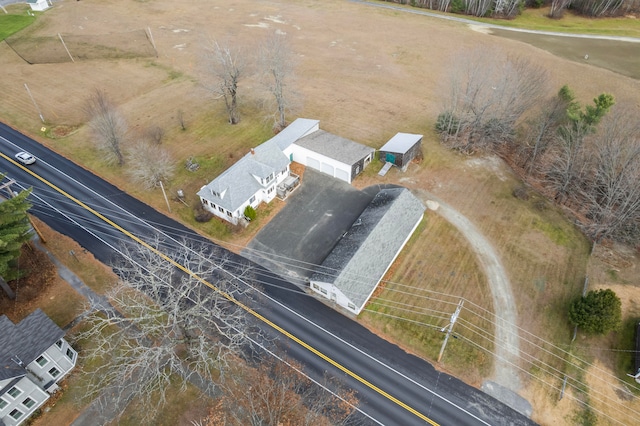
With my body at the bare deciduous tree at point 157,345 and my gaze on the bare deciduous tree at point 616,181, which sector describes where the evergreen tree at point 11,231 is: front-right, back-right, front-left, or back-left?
back-left

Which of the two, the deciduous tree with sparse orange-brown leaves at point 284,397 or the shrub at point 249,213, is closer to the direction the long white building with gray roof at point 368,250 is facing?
the deciduous tree with sparse orange-brown leaves

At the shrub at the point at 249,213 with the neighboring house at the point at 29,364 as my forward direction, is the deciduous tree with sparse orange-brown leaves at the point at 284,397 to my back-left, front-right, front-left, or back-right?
front-left

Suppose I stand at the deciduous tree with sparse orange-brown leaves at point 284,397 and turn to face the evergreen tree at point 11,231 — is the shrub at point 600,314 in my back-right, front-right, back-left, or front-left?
back-right

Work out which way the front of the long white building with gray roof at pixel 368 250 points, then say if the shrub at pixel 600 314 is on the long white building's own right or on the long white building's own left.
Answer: on the long white building's own left

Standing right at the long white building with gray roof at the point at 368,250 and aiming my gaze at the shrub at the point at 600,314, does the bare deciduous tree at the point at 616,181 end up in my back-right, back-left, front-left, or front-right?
front-left

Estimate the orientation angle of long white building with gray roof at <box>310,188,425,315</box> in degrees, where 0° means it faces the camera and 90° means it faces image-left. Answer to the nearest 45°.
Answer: approximately 45°

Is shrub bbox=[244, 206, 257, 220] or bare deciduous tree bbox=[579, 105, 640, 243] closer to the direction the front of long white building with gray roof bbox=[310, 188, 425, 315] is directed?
the shrub

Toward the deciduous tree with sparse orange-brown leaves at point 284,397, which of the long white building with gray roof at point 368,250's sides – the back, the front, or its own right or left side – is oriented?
front

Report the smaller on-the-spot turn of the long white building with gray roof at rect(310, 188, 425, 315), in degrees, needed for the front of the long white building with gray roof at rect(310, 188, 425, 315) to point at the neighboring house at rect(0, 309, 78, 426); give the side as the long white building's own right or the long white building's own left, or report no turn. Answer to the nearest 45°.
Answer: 0° — it already faces it

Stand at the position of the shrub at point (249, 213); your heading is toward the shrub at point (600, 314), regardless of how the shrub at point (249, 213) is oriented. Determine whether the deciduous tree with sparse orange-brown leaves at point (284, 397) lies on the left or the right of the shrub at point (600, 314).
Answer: right

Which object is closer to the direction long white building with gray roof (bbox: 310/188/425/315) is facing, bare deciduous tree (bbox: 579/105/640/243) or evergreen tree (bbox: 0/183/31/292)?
the evergreen tree

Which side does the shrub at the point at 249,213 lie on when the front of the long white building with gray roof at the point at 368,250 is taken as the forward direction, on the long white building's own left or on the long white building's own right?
on the long white building's own right

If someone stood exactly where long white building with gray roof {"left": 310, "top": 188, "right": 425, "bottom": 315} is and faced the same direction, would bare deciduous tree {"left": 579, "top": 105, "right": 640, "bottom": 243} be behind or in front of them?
behind

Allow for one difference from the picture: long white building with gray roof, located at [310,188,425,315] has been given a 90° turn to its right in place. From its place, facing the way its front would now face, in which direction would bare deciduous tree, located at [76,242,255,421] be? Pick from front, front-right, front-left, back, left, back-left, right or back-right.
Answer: left

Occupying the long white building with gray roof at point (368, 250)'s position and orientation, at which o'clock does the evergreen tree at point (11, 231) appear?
The evergreen tree is roughly at 1 o'clock from the long white building with gray roof.
